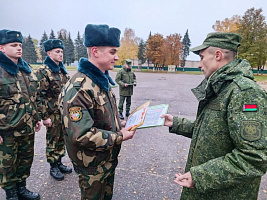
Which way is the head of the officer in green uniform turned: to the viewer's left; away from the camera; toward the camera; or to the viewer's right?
to the viewer's left

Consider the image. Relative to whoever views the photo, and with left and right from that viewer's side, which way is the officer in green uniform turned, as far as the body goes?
facing to the left of the viewer

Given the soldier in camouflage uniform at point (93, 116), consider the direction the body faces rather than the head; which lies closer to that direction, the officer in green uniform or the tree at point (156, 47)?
the officer in green uniform

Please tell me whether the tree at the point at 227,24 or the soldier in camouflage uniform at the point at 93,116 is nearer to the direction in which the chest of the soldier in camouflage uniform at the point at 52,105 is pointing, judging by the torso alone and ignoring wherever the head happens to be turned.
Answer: the soldier in camouflage uniform

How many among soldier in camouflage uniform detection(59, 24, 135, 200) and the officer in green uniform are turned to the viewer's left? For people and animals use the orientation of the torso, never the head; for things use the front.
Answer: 1

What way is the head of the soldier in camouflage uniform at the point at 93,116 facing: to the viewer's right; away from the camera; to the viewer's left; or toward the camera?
to the viewer's right

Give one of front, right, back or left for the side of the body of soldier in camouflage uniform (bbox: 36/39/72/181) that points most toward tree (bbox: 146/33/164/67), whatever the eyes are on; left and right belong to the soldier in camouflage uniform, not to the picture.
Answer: left

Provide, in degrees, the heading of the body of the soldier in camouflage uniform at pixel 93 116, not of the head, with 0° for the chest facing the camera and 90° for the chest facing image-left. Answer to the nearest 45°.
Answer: approximately 270°

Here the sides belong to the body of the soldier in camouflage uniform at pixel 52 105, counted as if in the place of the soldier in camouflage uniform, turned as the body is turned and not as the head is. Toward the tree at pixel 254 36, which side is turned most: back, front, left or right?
left

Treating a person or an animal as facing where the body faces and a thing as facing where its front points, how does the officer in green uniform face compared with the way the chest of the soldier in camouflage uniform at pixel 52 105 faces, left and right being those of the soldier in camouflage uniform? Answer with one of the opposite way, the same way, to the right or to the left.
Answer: the opposite way
